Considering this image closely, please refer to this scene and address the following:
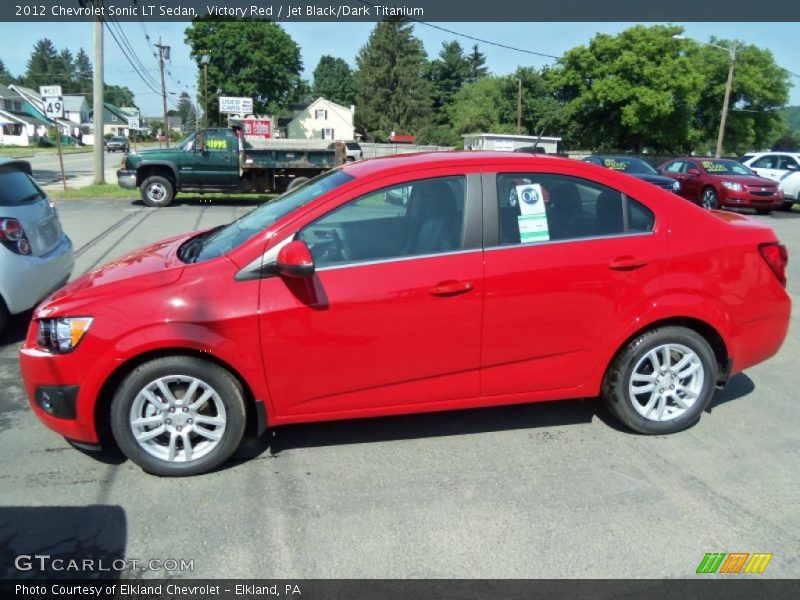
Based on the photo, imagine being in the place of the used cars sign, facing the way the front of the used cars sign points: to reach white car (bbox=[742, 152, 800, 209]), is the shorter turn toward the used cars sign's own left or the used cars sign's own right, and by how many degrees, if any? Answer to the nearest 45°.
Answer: approximately 45° to the used cars sign's own left

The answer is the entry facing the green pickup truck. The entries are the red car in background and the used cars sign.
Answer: the used cars sign

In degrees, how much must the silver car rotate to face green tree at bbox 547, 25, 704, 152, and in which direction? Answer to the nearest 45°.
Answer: approximately 90° to its right

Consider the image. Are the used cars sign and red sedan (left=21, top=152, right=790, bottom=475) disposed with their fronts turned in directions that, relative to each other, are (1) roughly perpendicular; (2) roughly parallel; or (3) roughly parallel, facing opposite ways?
roughly perpendicular

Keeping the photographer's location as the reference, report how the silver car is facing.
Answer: facing away from the viewer and to the left of the viewer

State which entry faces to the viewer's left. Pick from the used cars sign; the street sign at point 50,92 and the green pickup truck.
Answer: the green pickup truck

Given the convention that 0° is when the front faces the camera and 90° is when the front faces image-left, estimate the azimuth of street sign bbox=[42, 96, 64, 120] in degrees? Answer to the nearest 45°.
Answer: approximately 0°

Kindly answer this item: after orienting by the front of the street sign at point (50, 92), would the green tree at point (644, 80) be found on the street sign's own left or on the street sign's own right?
on the street sign's own left

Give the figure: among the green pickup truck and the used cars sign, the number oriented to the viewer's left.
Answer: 1

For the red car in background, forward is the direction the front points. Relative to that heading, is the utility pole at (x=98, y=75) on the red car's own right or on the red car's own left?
on the red car's own right

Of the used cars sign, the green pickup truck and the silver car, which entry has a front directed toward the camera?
the used cars sign

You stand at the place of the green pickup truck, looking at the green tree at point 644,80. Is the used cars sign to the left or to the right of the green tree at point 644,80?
left

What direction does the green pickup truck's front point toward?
to the viewer's left

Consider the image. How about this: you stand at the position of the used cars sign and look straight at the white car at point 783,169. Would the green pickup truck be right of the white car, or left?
right

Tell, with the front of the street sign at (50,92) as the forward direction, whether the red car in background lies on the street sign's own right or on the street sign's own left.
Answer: on the street sign's own left

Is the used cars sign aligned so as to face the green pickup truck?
yes

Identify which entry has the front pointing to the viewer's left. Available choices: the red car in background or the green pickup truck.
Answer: the green pickup truck
